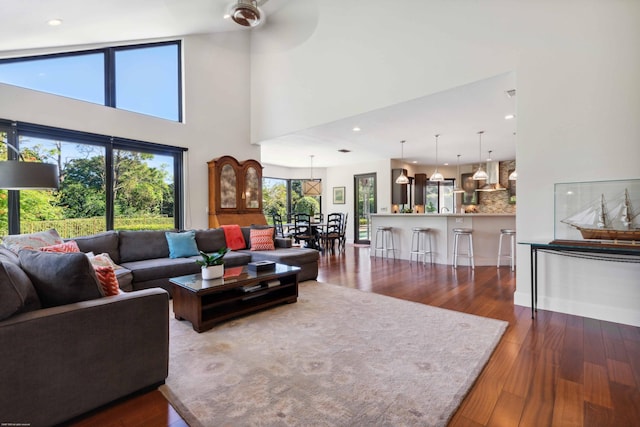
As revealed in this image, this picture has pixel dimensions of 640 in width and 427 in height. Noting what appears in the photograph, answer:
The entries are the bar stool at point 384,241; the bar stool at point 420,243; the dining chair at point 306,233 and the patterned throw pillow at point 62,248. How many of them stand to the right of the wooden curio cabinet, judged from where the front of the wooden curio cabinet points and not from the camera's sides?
1

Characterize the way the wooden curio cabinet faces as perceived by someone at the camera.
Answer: facing the viewer and to the right of the viewer

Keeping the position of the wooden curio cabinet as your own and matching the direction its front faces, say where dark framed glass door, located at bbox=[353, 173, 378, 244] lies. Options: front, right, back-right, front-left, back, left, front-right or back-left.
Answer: left

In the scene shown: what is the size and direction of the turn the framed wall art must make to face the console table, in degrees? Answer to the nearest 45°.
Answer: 0° — it already faces it

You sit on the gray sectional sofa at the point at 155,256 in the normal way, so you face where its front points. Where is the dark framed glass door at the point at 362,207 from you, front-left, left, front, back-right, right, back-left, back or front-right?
left

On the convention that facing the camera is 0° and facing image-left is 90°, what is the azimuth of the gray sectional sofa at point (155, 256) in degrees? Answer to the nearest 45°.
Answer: approximately 315°

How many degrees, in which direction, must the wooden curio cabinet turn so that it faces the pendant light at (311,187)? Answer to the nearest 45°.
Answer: approximately 90° to its left

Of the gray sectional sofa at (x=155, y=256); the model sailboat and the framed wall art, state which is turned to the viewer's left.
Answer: the model sailboat

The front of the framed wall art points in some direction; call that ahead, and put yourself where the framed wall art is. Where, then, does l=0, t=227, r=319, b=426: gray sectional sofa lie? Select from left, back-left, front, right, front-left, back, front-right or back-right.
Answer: front

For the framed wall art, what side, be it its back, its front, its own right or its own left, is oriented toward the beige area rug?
front

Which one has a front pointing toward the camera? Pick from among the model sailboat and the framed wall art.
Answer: the framed wall art

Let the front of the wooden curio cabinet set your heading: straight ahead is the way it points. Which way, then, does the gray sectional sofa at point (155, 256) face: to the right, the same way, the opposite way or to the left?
the same way

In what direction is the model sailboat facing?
to the viewer's left

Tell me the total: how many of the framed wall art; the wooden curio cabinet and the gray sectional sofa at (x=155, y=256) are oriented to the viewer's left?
0

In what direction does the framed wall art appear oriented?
toward the camera

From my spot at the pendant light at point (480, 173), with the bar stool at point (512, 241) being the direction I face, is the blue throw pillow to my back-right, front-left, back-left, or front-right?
front-right

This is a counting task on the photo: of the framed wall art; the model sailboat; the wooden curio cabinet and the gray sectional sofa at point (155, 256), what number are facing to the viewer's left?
1

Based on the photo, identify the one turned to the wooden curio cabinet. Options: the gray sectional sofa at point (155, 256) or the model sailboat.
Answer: the model sailboat

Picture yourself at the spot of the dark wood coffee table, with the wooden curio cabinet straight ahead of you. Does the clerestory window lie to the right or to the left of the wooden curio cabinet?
left

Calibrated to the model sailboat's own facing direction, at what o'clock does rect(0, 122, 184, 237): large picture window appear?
The large picture window is roughly at 11 o'clock from the model sailboat.
